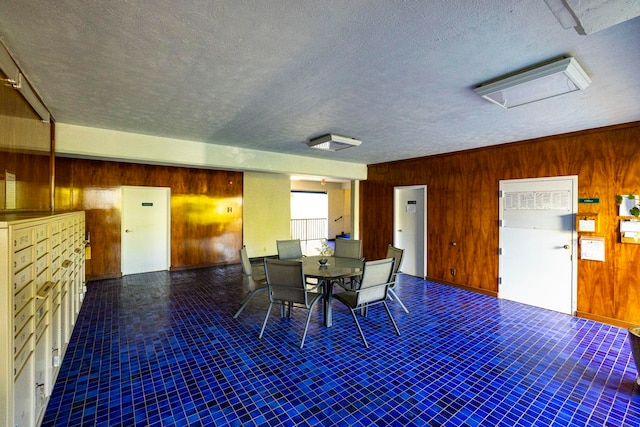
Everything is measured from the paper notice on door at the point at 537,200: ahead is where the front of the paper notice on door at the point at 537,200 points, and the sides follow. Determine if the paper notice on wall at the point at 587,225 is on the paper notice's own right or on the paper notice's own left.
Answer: on the paper notice's own left

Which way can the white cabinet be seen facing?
to the viewer's right

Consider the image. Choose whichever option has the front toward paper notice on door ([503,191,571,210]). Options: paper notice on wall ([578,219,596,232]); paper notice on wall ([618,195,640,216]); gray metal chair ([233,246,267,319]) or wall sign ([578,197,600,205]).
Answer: the gray metal chair

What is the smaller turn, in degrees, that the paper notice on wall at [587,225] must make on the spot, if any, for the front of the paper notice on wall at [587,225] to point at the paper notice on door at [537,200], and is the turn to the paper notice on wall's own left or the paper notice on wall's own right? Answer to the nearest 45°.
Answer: approximately 90° to the paper notice on wall's own right

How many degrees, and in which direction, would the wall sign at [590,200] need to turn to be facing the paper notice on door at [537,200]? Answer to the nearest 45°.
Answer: approximately 90° to its right

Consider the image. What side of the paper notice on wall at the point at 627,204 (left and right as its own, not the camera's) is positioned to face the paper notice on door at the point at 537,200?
right

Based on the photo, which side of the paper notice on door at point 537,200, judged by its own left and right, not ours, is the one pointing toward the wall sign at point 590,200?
left

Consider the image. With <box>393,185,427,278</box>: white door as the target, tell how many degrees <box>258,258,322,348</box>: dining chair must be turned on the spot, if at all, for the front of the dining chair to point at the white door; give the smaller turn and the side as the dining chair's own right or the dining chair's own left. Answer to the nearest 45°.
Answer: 0° — it already faces it

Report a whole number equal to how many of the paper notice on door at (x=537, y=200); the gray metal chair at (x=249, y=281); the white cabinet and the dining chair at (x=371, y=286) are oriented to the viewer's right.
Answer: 2
